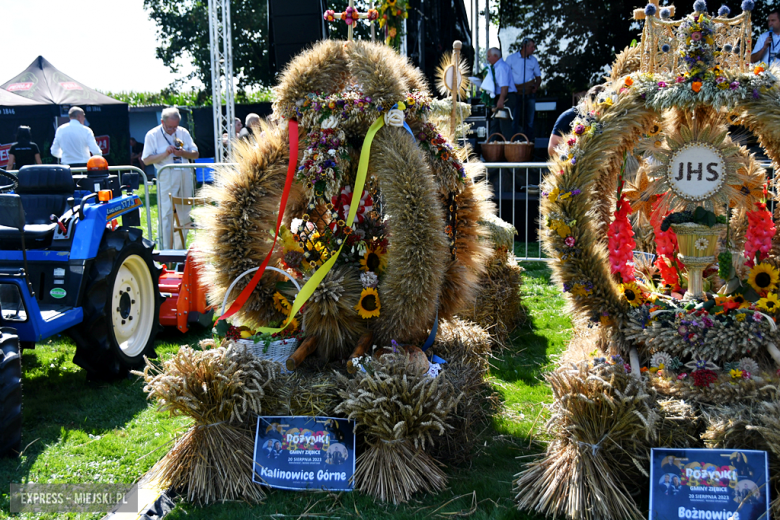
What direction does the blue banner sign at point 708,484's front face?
toward the camera

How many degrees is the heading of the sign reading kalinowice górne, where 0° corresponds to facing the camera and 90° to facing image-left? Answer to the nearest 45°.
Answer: approximately 0°

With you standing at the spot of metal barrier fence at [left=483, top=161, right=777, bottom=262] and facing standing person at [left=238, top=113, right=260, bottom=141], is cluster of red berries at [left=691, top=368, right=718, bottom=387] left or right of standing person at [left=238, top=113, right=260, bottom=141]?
left

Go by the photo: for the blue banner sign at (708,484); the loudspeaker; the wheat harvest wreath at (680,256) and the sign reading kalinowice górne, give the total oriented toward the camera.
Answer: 4

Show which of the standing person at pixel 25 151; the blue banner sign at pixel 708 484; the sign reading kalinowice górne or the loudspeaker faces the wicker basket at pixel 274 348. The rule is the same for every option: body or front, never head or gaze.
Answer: the loudspeaker

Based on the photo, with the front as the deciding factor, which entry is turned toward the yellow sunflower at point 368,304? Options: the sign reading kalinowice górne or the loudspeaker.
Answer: the loudspeaker

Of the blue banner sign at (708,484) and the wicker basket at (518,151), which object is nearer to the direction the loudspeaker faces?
the blue banner sign
